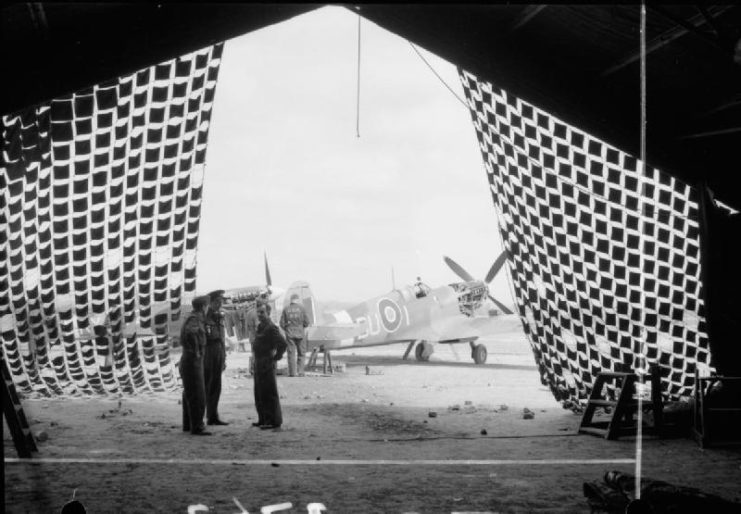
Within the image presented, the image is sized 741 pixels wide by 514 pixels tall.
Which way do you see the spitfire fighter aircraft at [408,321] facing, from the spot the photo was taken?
facing away from the viewer and to the right of the viewer

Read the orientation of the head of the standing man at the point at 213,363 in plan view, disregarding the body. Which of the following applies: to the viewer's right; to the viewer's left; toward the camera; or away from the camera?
to the viewer's right

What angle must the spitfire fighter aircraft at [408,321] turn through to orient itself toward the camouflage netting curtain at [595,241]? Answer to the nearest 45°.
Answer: approximately 135° to its right

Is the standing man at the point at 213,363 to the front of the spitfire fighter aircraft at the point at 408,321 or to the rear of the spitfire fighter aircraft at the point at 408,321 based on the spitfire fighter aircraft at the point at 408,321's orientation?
to the rear

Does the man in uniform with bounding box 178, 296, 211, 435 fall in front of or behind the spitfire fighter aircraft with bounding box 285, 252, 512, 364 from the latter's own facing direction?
behind

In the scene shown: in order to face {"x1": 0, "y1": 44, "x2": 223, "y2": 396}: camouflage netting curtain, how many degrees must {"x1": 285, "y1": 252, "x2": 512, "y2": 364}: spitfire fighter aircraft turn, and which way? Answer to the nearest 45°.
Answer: approximately 135° to its right

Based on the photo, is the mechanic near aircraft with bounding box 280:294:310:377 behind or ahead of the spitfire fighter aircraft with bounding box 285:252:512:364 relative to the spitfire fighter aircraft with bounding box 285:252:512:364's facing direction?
behind

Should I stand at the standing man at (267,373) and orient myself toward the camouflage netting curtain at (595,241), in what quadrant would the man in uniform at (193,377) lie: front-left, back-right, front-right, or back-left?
back-right

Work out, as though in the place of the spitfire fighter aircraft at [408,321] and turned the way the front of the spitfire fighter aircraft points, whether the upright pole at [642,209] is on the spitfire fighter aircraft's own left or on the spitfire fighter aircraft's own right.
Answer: on the spitfire fighter aircraft's own right

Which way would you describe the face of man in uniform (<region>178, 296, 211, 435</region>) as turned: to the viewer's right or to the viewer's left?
to the viewer's right
